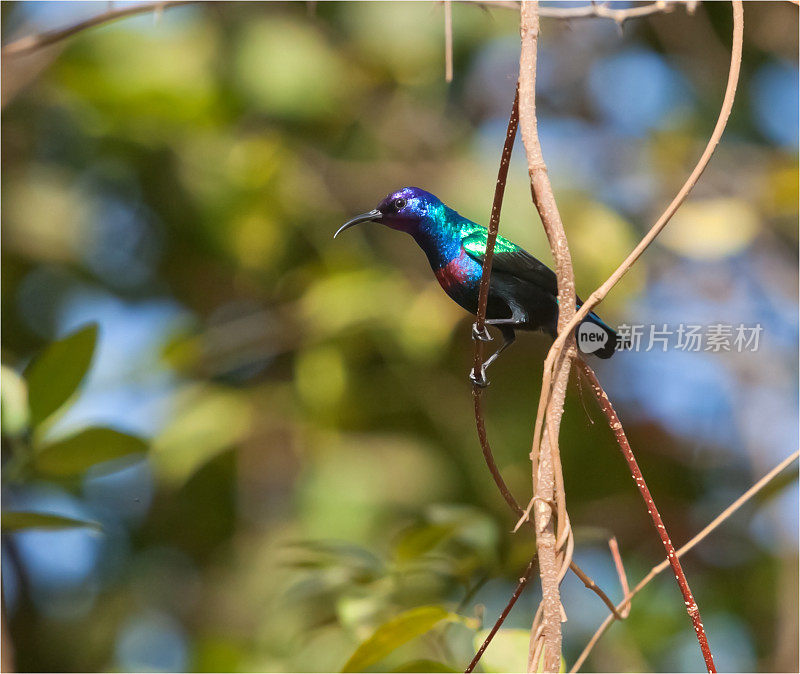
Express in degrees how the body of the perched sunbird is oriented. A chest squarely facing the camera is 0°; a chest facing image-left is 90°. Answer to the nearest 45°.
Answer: approximately 90°

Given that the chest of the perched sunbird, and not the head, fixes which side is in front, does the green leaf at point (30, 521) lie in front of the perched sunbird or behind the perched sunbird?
in front
